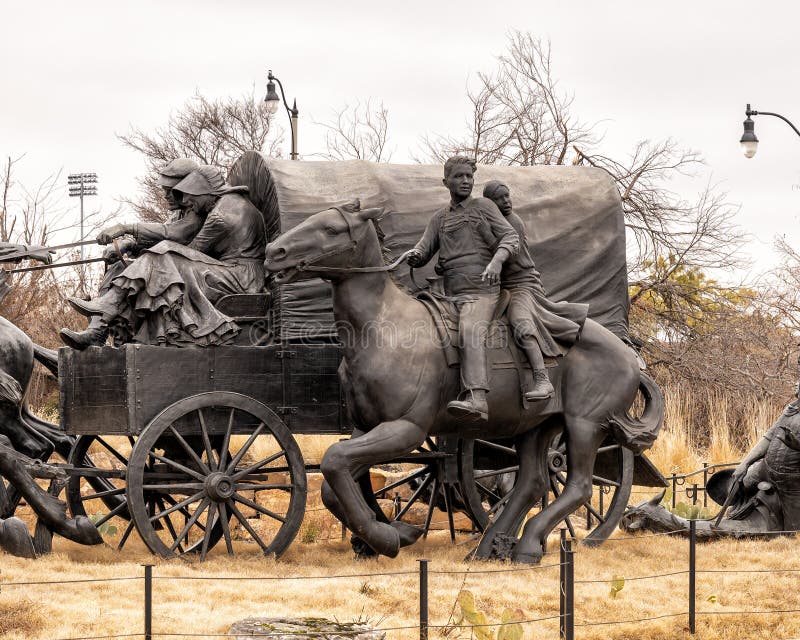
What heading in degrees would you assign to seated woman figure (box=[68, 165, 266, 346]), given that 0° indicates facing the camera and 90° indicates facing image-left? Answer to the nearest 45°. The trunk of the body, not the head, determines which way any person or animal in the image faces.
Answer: approximately 90°

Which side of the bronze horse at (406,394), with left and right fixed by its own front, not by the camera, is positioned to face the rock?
left

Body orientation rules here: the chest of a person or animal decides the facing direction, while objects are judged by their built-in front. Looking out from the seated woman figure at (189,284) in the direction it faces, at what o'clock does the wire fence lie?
The wire fence is roughly at 8 o'clock from the seated woman figure.

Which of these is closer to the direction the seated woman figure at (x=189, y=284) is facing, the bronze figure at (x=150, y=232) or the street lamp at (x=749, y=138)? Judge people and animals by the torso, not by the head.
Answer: the bronze figure

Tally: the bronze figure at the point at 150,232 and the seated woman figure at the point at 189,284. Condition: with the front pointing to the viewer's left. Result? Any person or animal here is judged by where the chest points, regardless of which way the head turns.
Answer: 2

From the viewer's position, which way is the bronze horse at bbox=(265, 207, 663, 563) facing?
facing to the left of the viewer

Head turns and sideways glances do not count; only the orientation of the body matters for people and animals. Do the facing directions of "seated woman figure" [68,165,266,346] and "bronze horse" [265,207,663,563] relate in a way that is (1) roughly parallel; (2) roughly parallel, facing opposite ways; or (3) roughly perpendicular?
roughly parallel

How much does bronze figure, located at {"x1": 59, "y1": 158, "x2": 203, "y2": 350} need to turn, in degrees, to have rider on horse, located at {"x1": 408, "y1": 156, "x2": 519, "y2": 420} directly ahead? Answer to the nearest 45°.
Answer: approximately 135° to its left

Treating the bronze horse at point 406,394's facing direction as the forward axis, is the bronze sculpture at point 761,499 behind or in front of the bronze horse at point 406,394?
behind

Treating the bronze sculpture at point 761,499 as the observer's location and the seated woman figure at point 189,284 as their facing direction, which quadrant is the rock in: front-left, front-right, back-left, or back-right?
front-left

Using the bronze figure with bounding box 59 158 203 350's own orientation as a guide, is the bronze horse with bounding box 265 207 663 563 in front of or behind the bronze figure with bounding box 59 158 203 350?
behind

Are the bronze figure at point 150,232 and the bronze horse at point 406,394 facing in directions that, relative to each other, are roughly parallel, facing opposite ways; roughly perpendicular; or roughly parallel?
roughly parallel

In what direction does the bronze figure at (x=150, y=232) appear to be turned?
to the viewer's left

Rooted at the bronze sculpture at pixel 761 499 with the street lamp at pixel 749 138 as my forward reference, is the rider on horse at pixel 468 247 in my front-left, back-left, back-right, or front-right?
back-left

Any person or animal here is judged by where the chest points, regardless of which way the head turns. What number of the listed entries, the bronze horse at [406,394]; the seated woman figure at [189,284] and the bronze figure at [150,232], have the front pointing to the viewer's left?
3

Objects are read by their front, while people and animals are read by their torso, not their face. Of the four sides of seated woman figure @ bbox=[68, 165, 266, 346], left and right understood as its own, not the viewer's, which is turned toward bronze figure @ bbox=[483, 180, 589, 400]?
back
